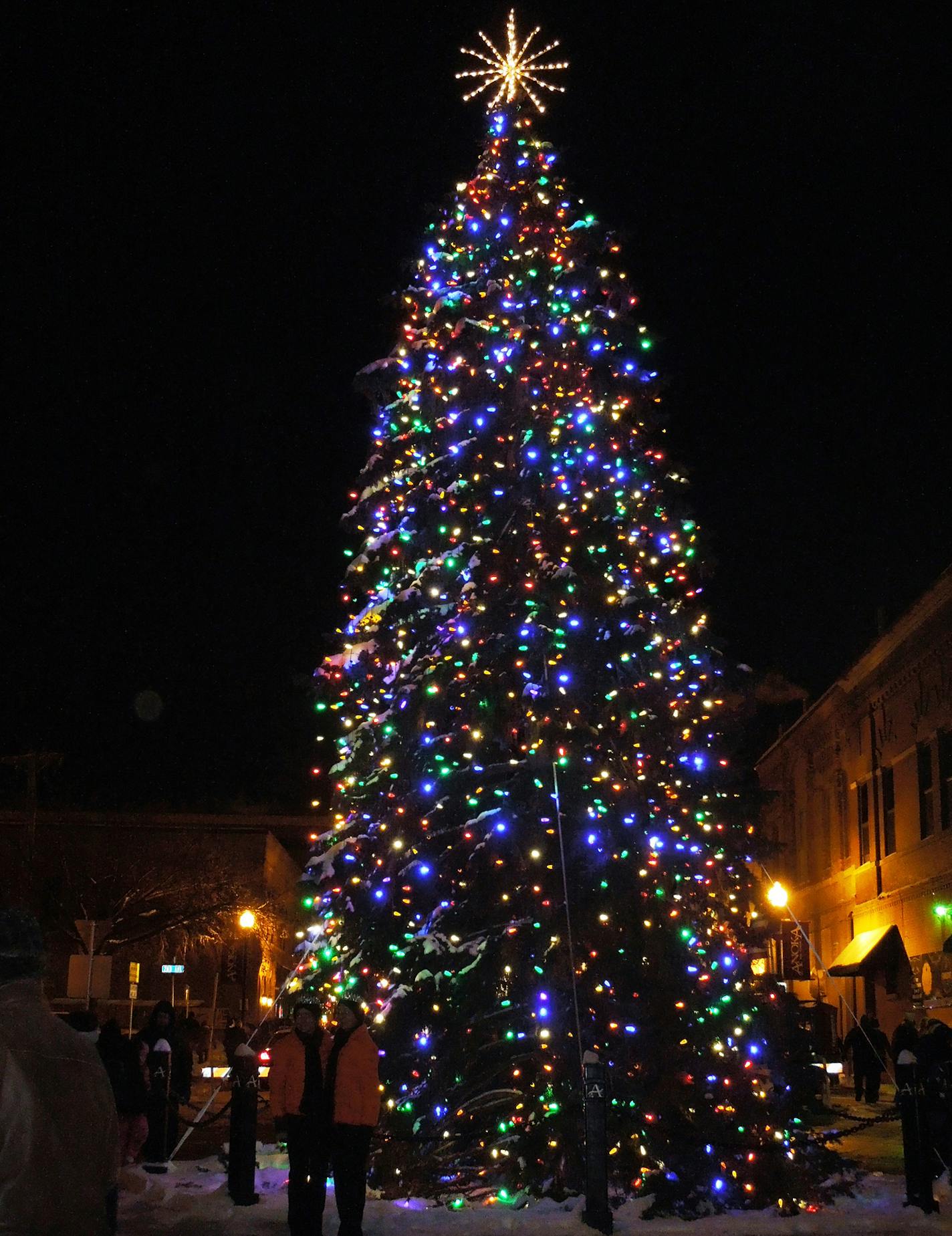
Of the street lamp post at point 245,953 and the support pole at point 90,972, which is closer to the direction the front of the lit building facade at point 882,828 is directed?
the support pole

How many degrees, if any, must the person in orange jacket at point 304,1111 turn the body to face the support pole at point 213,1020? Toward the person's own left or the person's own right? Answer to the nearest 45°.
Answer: approximately 135° to the person's own left

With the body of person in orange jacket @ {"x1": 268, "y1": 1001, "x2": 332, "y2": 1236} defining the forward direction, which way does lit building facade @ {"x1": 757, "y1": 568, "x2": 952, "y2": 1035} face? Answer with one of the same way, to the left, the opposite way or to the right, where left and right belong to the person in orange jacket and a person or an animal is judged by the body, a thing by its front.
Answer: to the right

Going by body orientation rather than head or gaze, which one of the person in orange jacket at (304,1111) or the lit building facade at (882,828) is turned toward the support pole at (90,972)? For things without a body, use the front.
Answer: the lit building facade

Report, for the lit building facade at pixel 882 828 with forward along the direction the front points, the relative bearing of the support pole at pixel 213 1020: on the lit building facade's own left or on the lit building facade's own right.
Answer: on the lit building facade's own right

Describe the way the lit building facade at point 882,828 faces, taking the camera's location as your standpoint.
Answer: facing the viewer and to the left of the viewer

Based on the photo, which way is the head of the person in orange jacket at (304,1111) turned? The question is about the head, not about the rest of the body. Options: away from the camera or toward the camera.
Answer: toward the camera

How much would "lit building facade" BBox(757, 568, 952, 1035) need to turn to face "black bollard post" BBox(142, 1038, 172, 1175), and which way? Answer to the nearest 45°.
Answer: approximately 45° to its left

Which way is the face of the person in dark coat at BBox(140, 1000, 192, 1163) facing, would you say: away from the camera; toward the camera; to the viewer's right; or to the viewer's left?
toward the camera

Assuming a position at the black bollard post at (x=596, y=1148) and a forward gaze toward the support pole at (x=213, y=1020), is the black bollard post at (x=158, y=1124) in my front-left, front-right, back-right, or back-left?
front-left

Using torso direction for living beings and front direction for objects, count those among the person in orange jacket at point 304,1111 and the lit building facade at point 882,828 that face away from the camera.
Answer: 0

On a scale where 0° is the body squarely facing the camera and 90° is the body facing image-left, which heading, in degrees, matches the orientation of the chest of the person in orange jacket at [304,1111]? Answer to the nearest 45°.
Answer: approximately 315°

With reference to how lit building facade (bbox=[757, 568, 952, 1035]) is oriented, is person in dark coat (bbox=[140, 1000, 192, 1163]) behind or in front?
in front

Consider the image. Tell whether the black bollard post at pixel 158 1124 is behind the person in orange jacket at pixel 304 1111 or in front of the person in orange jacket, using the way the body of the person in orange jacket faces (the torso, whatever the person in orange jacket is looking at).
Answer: behind
